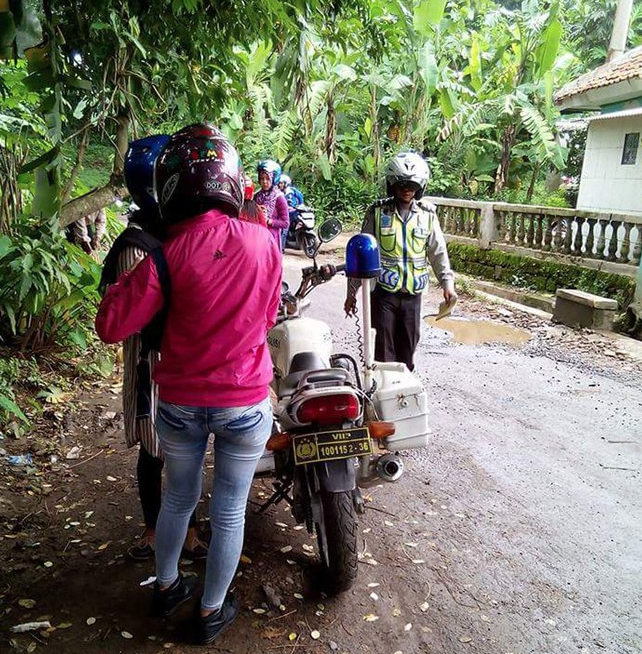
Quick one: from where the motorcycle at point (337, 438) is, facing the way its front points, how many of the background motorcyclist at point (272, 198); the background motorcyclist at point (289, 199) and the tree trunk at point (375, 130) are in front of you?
3

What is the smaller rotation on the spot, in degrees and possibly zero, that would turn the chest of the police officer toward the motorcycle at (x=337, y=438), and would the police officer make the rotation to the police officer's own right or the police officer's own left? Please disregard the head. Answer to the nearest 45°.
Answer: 0° — they already face it

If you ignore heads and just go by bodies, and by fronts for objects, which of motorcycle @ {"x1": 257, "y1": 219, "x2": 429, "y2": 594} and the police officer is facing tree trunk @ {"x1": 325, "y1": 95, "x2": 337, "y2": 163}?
the motorcycle

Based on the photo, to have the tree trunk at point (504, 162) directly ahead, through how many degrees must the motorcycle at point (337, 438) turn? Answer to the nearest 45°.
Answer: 0° — it already faces it

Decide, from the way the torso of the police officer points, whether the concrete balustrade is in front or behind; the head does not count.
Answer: behind

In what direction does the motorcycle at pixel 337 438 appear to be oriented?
away from the camera

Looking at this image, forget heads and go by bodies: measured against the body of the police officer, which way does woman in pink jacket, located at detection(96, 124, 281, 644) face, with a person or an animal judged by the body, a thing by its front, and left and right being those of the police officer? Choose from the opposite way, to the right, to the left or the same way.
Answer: the opposite way

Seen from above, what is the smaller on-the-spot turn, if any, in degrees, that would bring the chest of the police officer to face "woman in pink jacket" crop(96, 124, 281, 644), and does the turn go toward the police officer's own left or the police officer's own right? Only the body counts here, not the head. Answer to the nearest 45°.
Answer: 0° — they already face them

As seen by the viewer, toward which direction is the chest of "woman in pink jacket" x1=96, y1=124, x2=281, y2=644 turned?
away from the camera

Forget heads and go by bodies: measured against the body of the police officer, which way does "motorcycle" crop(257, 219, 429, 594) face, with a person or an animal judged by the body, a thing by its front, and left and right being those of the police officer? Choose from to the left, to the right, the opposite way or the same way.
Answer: the opposite way
